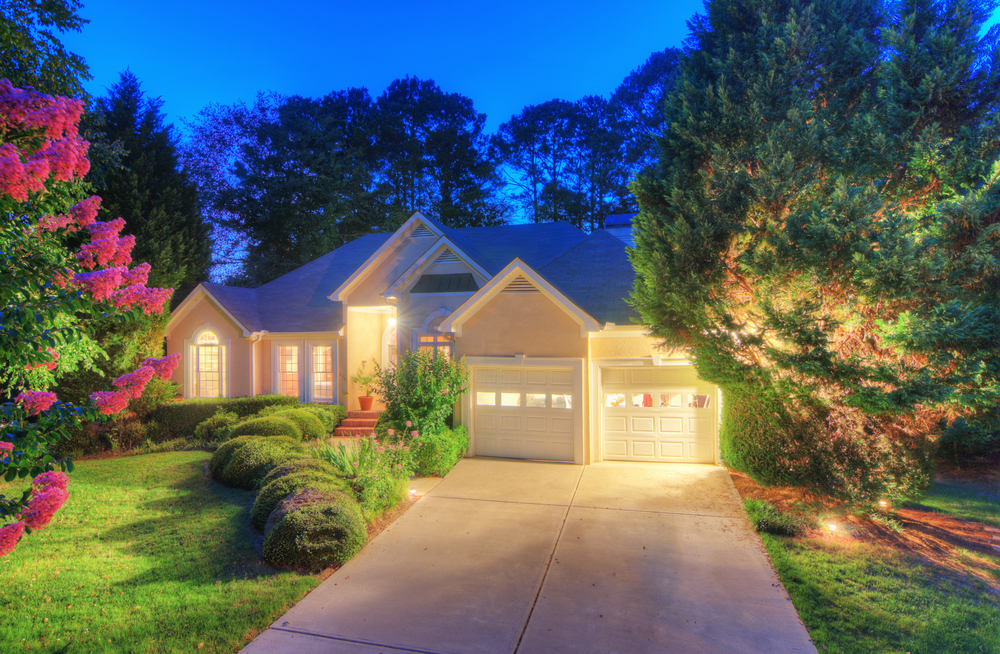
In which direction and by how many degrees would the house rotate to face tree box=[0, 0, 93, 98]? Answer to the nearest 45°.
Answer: approximately 45° to its right

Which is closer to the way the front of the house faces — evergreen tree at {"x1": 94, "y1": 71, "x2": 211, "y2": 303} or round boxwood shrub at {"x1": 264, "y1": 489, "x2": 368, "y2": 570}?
the round boxwood shrub

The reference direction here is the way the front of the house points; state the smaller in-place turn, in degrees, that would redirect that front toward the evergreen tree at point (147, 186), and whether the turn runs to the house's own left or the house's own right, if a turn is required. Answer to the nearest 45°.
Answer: approximately 90° to the house's own right

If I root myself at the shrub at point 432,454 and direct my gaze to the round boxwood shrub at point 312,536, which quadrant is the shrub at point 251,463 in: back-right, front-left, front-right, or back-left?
front-right

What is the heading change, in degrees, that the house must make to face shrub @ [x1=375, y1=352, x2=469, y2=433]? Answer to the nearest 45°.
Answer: approximately 45° to its right

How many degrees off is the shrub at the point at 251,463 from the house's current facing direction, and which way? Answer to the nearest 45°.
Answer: approximately 45° to its right

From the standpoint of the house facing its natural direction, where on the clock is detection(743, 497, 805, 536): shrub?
The shrub is roughly at 11 o'clock from the house.

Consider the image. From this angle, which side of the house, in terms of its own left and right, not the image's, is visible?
front
